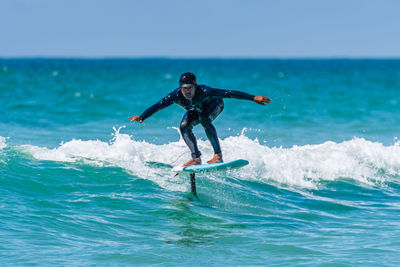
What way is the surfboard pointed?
to the viewer's right

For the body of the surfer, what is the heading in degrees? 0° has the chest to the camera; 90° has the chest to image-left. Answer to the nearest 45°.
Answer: approximately 45°

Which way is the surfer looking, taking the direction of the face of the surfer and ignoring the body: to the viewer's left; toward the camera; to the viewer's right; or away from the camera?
toward the camera
